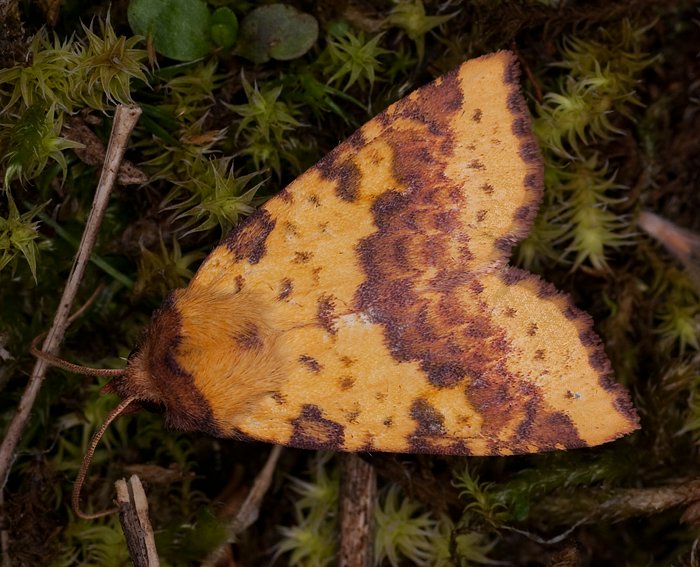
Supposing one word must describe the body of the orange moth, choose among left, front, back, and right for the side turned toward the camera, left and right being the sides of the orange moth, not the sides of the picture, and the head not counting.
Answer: left
